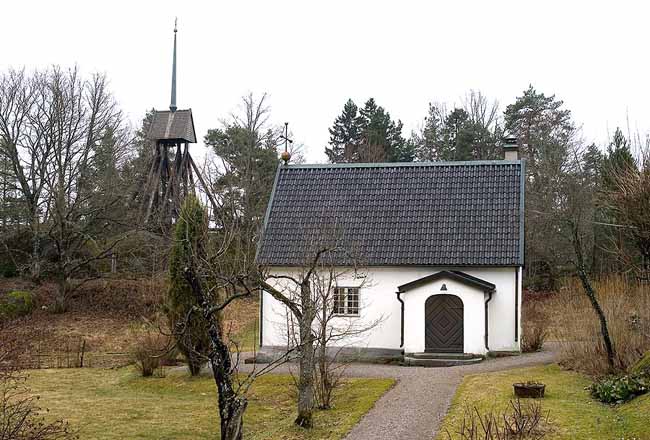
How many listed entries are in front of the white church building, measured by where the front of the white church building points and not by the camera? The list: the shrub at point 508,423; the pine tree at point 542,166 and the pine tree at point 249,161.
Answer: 1

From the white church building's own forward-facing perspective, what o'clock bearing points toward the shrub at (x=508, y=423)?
The shrub is roughly at 12 o'clock from the white church building.

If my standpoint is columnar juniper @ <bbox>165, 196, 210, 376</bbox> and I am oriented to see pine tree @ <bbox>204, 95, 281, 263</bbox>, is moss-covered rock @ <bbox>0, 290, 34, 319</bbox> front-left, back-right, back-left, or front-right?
front-left

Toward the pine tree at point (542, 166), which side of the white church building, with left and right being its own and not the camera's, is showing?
back

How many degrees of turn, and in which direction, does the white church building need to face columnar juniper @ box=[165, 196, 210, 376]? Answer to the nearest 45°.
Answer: approximately 45° to its right

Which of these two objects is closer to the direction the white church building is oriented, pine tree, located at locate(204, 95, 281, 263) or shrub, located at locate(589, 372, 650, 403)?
the shrub

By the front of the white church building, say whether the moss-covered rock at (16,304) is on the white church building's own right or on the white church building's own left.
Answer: on the white church building's own right

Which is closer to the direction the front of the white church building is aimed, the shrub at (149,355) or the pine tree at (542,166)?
the shrub

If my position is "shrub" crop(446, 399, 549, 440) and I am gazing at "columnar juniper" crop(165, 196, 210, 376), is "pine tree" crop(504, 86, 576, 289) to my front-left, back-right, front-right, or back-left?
front-right

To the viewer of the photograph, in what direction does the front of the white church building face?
facing the viewer

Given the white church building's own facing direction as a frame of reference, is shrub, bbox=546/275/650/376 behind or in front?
in front
